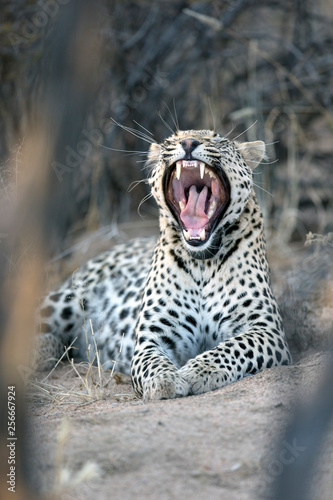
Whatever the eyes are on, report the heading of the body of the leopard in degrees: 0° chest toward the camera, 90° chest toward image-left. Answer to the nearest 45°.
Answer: approximately 315°
